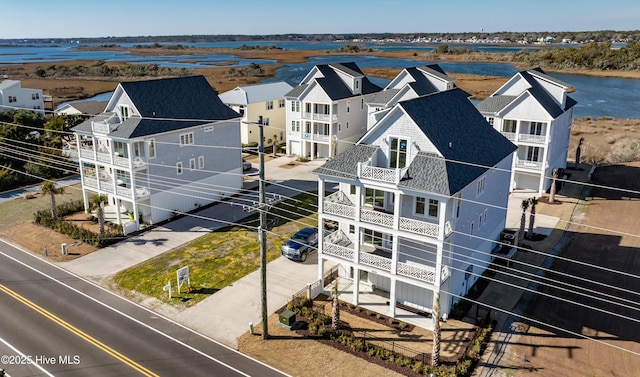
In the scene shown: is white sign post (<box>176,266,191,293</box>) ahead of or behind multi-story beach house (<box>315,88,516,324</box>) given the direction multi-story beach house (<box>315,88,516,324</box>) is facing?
ahead

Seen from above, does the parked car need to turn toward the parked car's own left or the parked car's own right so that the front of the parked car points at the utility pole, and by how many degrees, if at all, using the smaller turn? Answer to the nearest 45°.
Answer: approximately 45° to the parked car's own left

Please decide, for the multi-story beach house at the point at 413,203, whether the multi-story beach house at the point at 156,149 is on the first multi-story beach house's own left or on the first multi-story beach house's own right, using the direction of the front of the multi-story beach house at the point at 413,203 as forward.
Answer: on the first multi-story beach house's own right

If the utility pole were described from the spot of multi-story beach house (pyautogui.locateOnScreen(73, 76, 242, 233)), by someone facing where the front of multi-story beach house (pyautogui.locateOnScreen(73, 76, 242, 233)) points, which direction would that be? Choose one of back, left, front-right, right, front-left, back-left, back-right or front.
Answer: front-left

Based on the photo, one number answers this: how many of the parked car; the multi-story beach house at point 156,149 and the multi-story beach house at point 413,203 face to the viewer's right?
0

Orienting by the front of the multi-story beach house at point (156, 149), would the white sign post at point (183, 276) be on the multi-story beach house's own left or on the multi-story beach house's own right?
on the multi-story beach house's own left

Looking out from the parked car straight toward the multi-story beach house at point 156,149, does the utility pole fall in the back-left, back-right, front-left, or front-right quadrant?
back-left

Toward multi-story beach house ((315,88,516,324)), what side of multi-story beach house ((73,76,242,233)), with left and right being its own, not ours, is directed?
left

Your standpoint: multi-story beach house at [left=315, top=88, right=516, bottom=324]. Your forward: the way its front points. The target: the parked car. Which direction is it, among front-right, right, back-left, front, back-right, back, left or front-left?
right

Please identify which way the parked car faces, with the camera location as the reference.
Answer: facing the viewer and to the left of the viewer

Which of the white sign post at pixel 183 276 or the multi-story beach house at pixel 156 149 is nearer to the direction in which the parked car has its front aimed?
the white sign post

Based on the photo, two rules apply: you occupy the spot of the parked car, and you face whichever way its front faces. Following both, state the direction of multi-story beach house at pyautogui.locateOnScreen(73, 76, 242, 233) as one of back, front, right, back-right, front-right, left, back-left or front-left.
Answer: right

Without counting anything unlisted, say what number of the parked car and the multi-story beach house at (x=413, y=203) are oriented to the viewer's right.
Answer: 0
